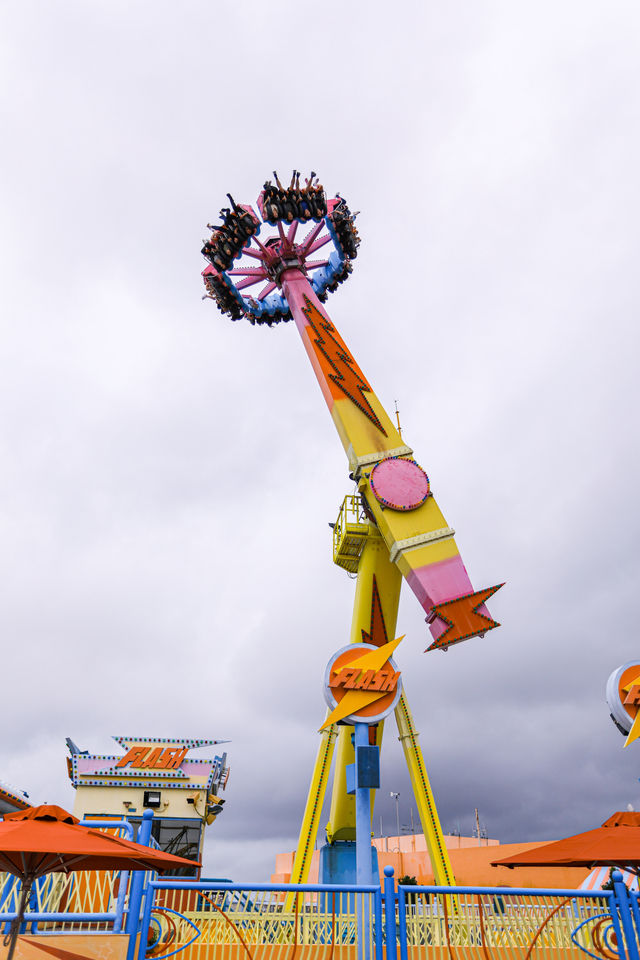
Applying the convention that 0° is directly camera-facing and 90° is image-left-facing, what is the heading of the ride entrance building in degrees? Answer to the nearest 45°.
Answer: approximately 0°

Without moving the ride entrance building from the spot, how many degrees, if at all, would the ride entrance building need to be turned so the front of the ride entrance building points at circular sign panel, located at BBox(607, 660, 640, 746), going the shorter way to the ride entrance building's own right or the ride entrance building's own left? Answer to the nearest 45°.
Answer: approximately 45° to the ride entrance building's own left

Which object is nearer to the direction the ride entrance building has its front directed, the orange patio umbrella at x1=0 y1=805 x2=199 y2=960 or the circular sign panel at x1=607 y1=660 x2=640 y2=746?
the orange patio umbrella

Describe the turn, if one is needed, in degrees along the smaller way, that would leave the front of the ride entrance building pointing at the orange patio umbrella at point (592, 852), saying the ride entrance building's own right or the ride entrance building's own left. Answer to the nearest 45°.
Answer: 0° — it already faces it

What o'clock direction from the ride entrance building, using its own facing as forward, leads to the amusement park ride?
The amusement park ride is roughly at 8 o'clock from the ride entrance building.

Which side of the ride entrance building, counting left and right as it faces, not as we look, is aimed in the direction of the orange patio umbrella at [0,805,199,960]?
front
